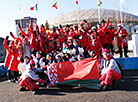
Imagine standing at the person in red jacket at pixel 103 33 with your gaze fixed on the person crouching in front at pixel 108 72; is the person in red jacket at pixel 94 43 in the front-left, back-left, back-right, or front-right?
front-right

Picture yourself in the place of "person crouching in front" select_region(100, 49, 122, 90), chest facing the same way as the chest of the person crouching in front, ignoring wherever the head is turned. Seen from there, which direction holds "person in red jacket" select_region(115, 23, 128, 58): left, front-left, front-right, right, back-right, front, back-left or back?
back-right

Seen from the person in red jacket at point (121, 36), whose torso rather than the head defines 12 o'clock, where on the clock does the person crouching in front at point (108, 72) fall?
The person crouching in front is roughly at 12 o'clock from the person in red jacket.

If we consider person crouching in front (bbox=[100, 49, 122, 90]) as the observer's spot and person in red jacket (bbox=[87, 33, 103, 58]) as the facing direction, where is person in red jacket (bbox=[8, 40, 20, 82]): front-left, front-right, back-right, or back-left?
front-left

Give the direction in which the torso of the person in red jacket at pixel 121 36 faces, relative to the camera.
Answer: toward the camera

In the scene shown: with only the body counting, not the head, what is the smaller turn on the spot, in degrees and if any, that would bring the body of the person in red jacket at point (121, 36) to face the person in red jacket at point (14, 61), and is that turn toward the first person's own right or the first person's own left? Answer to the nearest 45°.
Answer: approximately 45° to the first person's own right

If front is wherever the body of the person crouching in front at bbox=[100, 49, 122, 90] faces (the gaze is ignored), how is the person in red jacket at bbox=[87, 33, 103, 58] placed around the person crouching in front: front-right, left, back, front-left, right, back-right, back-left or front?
back-right

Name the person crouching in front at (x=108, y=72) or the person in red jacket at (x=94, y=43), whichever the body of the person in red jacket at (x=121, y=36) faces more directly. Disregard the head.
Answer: the person crouching in front

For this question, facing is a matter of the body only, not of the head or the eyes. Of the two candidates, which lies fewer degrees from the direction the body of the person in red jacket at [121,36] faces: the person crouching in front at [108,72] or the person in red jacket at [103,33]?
the person crouching in front

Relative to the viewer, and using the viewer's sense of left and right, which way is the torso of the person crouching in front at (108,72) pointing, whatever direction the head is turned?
facing the viewer and to the left of the viewer

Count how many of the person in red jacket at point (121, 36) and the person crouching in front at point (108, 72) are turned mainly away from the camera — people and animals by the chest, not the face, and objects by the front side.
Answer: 0

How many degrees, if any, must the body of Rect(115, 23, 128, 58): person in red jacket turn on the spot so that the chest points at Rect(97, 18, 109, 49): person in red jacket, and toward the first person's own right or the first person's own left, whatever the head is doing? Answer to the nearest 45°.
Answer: approximately 90° to the first person's own right
